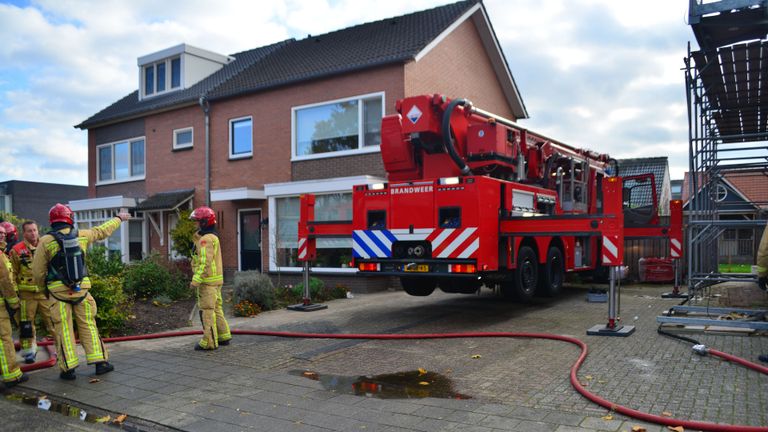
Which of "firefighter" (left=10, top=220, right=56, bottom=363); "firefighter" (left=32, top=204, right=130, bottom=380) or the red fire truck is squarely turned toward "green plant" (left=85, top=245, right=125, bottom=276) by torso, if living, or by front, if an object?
"firefighter" (left=32, top=204, right=130, bottom=380)

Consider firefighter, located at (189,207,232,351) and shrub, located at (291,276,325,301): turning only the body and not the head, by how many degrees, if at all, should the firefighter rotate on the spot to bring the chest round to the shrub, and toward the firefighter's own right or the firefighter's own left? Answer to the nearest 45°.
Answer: approximately 135° to the firefighter's own right

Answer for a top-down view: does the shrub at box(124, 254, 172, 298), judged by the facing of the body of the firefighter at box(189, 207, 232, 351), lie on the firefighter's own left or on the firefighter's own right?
on the firefighter's own right

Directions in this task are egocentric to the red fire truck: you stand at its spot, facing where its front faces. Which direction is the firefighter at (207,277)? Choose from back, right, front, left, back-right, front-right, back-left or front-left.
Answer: back

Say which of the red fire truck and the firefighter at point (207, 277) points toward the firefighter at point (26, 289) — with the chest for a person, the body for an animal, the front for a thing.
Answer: the firefighter at point (207, 277)

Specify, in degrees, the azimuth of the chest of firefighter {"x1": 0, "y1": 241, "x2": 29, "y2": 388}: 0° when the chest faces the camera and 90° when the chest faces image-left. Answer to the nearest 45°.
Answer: approximately 270°

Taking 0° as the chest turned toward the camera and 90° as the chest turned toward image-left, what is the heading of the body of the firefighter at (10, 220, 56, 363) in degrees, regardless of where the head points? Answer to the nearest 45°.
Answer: approximately 315°

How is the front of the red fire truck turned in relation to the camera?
facing away from the viewer and to the right of the viewer

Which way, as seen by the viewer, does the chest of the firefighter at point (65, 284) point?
away from the camera

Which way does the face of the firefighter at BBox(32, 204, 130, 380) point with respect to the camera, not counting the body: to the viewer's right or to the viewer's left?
to the viewer's right

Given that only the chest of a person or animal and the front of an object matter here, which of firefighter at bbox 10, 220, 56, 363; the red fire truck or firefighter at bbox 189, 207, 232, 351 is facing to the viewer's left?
firefighter at bbox 189, 207, 232, 351

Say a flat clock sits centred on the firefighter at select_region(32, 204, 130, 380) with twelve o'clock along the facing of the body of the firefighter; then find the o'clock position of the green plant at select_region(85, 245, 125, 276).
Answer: The green plant is roughly at 12 o'clock from the firefighter.

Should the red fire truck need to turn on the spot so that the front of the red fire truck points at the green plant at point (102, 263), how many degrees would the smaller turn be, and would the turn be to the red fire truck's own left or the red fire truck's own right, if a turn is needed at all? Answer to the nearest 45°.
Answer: approximately 135° to the red fire truck's own left
